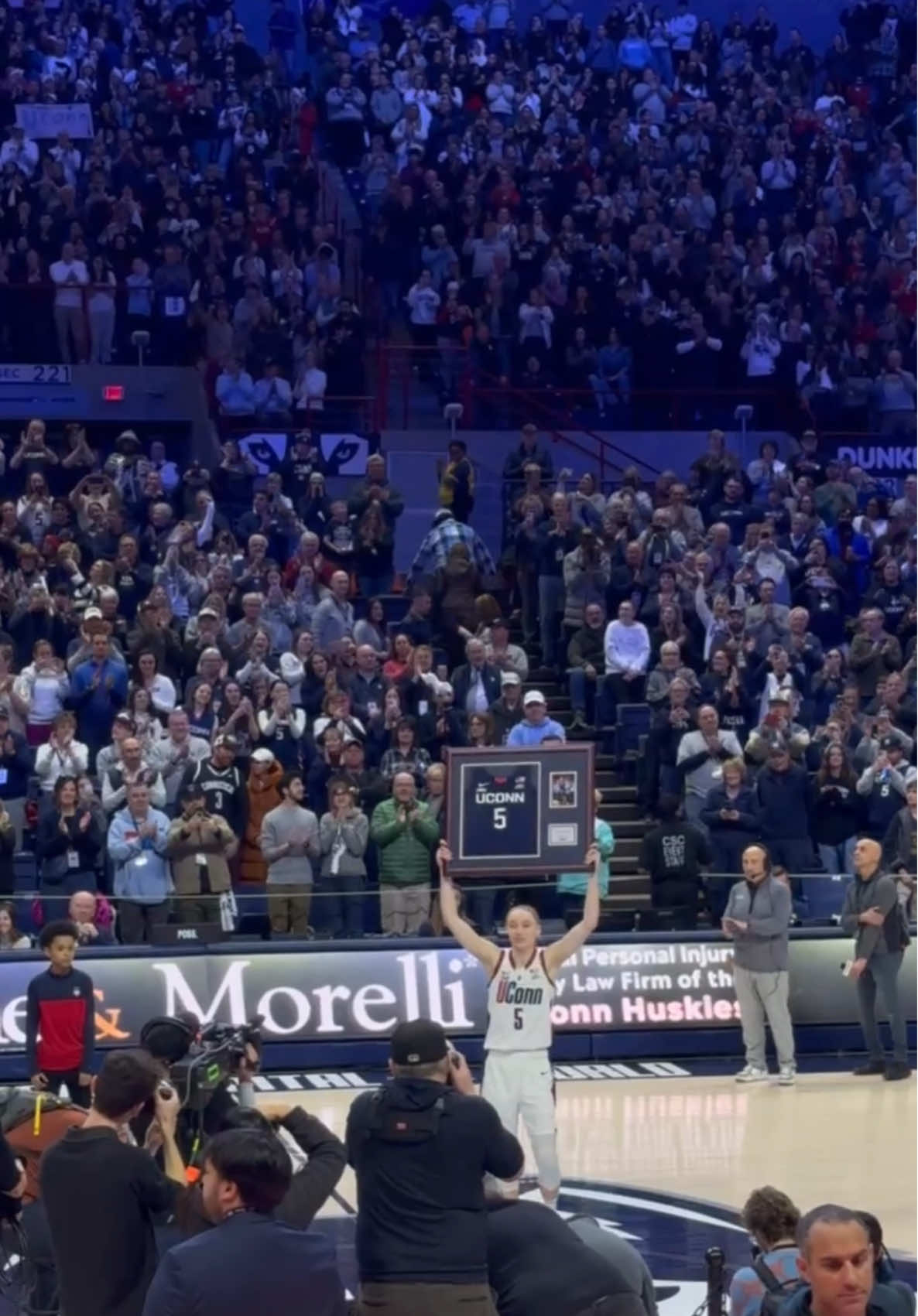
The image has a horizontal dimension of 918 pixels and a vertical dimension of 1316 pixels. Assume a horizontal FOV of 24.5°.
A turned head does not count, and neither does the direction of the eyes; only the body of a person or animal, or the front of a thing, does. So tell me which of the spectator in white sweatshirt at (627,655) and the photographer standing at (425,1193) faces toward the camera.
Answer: the spectator in white sweatshirt

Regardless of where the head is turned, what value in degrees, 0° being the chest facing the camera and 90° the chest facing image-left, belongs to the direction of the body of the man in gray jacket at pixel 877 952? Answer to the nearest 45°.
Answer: approximately 45°

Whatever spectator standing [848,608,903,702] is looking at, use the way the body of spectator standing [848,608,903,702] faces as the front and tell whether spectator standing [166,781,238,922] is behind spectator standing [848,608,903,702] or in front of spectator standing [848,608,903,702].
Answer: in front

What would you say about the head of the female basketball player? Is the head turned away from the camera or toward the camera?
toward the camera

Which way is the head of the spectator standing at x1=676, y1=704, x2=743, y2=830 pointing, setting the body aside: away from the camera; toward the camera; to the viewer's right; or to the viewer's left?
toward the camera

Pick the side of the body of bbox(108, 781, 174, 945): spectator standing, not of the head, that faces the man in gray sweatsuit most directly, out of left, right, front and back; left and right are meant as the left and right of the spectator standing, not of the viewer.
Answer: left

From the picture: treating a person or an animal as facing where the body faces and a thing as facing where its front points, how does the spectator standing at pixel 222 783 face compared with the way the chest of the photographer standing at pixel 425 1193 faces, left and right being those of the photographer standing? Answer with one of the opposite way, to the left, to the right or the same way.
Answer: the opposite way

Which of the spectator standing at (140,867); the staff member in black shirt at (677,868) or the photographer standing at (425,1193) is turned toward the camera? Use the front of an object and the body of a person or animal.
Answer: the spectator standing

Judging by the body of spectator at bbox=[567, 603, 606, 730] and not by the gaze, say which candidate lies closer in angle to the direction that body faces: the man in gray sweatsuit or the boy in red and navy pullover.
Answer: the man in gray sweatsuit

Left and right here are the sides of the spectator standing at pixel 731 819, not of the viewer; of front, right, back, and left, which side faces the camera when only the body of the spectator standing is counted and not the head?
front

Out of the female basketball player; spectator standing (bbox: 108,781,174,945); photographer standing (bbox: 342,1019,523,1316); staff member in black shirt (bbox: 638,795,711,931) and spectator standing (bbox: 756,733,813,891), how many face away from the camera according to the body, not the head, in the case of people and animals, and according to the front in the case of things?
2

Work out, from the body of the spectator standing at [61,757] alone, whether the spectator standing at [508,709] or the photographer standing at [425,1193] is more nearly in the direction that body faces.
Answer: the photographer standing

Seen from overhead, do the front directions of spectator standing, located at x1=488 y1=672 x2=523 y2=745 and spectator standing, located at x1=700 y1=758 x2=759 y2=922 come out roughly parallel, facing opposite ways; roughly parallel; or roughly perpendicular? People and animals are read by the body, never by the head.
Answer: roughly parallel

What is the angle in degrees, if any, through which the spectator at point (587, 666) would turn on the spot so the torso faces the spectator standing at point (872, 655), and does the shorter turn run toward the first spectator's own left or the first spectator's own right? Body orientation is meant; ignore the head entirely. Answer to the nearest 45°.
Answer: approximately 45° to the first spectator's own left

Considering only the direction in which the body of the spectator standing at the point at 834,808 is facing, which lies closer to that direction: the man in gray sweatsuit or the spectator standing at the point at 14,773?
the man in gray sweatsuit

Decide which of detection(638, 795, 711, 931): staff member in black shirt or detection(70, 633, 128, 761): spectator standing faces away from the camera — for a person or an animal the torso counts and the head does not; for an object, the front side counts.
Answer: the staff member in black shirt

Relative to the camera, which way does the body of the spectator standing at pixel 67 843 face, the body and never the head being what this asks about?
toward the camera

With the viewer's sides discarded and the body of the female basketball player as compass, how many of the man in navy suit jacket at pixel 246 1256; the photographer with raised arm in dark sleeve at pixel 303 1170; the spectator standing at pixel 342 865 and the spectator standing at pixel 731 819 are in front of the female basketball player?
2

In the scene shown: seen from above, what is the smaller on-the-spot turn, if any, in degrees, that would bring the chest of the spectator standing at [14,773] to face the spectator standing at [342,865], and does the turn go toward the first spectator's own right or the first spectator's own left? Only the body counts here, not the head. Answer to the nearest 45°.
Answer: approximately 45° to the first spectator's own left

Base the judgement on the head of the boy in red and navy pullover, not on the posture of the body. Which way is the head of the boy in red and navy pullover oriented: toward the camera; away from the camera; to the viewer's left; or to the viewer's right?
toward the camera

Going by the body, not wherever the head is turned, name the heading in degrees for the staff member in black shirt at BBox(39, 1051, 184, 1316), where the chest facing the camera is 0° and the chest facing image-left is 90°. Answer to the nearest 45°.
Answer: approximately 225°
